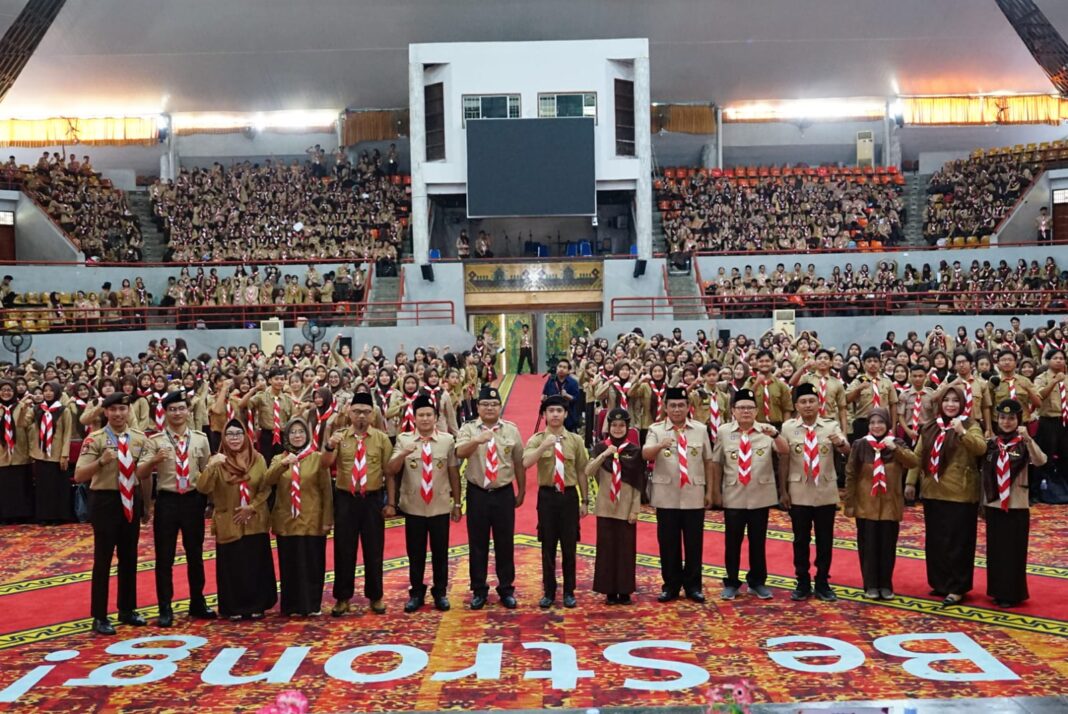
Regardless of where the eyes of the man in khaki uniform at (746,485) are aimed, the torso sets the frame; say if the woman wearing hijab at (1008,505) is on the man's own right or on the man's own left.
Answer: on the man's own left

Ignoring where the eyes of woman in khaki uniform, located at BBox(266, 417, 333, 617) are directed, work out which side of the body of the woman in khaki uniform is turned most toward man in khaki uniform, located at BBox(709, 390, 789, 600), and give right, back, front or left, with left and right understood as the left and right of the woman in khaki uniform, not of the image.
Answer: left

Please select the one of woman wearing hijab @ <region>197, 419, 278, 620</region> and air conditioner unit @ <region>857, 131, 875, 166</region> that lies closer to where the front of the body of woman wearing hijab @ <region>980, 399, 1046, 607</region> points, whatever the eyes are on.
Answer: the woman wearing hijab

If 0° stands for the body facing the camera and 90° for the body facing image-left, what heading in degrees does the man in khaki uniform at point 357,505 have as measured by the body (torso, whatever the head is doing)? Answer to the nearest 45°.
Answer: approximately 0°
